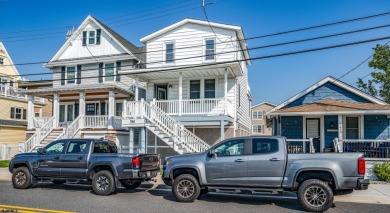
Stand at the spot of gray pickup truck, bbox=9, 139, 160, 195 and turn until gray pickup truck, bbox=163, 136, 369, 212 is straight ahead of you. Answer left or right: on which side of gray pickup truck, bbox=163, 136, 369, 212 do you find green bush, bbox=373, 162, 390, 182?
left

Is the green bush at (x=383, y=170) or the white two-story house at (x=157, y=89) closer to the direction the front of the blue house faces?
the green bush

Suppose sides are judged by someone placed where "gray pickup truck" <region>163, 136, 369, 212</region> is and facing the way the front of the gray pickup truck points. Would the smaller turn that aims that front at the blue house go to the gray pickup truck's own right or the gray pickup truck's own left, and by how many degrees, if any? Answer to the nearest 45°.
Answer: approximately 90° to the gray pickup truck's own right

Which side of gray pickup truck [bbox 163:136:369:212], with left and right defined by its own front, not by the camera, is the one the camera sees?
left

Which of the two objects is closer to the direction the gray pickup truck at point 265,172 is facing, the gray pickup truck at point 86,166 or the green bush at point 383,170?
the gray pickup truck

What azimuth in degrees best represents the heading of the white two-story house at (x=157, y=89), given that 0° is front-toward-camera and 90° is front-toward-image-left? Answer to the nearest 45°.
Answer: approximately 0°

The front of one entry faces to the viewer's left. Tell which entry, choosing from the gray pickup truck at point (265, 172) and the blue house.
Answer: the gray pickup truck

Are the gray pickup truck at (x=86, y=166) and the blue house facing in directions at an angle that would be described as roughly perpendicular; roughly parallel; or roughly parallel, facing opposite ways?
roughly perpendicular

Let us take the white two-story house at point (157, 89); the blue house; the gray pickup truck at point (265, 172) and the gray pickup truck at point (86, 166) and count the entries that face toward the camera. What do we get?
2

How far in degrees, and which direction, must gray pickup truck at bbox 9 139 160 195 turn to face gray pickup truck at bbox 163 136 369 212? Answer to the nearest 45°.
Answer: approximately 180°

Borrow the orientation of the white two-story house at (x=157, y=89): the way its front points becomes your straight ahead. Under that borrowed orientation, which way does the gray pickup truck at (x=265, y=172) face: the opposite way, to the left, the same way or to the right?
to the right
